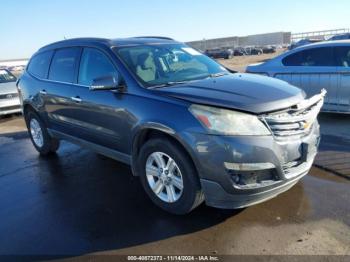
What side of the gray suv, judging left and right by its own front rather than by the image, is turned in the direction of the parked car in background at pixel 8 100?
back

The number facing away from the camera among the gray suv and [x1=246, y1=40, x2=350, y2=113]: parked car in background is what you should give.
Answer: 0

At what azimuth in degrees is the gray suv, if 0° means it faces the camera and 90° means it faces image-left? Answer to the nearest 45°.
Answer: approximately 315°

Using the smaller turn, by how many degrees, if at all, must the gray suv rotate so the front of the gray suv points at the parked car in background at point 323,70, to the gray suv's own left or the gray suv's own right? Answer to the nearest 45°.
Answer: approximately 90° to the gray suv's own left
